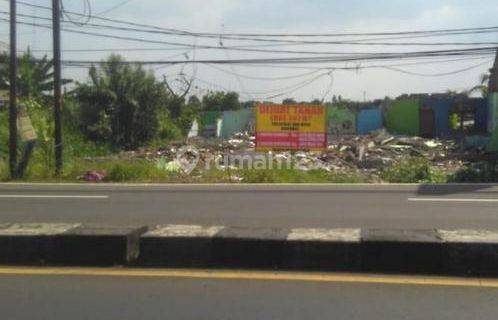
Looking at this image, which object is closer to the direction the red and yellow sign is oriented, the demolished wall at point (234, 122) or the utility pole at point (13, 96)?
the utility pole

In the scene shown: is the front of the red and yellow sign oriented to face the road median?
yes

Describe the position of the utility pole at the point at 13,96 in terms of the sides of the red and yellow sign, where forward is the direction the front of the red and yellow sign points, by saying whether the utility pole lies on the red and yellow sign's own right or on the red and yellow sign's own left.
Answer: on the red and yellow sign's own right

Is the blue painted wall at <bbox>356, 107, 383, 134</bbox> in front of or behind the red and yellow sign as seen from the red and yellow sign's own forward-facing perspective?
behind

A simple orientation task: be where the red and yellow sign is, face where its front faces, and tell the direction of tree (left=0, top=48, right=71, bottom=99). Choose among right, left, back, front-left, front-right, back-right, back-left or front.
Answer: back-right

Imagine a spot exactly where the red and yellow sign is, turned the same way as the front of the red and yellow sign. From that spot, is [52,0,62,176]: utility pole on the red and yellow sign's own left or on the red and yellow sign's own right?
on the red and yellow sign's own right

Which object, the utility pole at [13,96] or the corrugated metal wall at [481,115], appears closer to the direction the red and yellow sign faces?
the utility pole

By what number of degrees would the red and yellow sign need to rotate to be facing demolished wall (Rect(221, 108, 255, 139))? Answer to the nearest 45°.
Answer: approximately 180°

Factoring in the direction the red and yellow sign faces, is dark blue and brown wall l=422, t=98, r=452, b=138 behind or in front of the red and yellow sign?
behind

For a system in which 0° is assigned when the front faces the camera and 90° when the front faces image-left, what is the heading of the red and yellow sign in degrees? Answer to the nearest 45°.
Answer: approximately 0°
